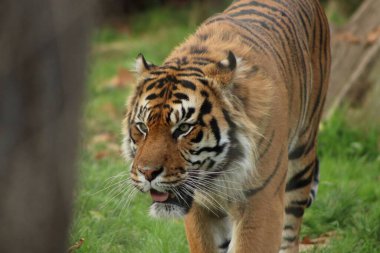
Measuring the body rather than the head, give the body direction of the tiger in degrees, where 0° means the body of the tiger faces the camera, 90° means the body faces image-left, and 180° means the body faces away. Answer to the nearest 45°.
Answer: approximately 45°

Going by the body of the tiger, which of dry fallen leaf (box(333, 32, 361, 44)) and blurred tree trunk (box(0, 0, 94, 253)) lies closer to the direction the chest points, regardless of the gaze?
the blurred tree trunk

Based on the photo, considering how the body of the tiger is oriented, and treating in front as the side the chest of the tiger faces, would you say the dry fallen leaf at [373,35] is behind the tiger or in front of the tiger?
behind

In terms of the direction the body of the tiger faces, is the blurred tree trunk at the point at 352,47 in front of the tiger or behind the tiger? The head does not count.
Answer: behind

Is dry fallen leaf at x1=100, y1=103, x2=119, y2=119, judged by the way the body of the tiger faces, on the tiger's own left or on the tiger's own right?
on the tiger's own right
